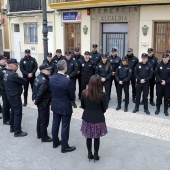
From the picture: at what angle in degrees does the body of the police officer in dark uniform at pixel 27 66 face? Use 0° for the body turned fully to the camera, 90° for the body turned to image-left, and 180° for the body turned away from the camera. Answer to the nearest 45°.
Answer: approximately 0°

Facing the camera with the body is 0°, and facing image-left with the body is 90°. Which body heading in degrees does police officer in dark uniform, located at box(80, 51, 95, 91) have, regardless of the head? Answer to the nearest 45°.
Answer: approximately 0°

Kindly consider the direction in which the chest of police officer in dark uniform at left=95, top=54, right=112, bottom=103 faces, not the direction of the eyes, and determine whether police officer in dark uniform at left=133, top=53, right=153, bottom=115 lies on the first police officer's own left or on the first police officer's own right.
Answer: on the first police officer's own left

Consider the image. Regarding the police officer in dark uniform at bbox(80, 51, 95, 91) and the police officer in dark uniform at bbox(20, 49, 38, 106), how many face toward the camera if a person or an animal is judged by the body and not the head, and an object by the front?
2

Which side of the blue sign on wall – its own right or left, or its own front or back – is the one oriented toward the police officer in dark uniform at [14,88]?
front

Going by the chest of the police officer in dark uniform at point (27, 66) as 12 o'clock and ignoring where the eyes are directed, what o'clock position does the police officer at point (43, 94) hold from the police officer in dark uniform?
The police officer is roughly at 12 o'clock from the police officer in dark uniform.

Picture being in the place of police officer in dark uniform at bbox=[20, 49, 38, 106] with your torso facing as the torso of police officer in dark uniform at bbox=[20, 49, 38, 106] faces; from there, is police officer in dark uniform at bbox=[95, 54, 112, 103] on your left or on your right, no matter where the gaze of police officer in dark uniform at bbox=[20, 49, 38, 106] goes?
on your left

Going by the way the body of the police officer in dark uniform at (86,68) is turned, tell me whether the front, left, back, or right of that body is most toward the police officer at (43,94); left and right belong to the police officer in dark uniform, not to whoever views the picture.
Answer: front
